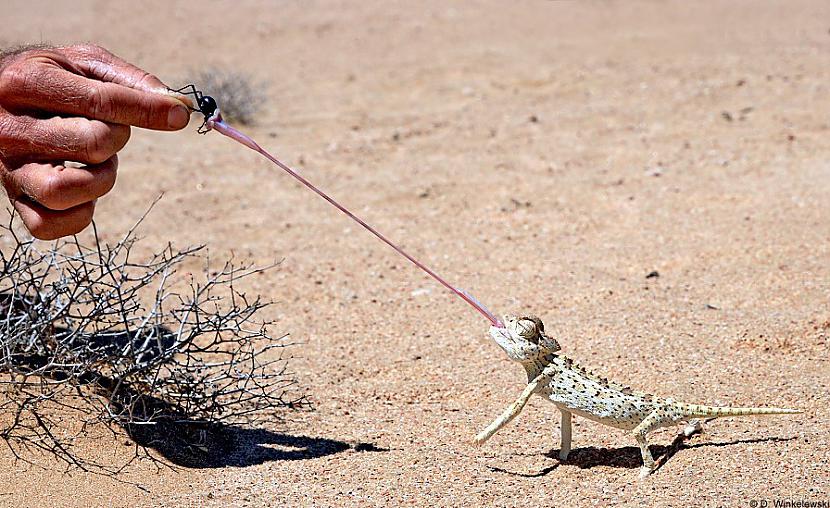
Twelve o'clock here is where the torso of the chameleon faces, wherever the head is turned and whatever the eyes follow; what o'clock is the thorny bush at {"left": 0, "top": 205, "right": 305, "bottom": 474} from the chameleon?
The thorny bush is roughly at 12 o'clock from the chameleon.

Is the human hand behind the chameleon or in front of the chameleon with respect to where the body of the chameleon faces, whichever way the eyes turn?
in front

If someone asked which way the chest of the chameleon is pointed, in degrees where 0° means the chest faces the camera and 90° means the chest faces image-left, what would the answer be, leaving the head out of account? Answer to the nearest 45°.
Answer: approximately 90°
